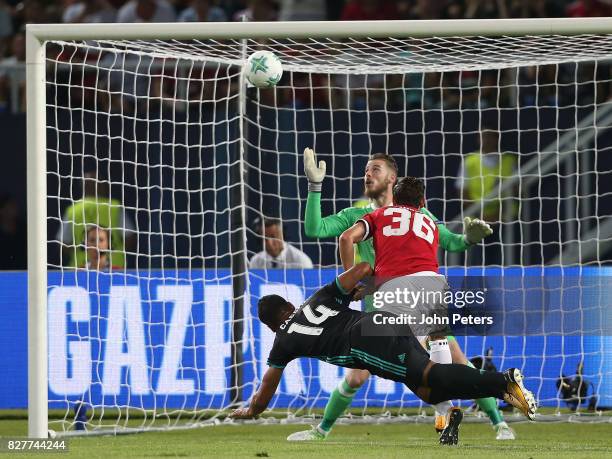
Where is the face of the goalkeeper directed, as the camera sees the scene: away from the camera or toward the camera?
toward the camera

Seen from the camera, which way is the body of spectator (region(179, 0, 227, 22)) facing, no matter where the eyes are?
toward the camera

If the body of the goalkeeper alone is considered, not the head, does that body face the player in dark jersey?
yes

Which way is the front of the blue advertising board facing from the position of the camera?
facing the viewer

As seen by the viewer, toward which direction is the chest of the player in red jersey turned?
away from the camera

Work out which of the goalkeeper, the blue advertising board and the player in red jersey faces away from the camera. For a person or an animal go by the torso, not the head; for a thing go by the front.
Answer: the player in red jersey

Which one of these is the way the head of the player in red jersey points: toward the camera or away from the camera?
away from the camera

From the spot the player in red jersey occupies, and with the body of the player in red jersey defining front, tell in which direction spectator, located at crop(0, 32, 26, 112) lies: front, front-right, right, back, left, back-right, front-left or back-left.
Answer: front-left

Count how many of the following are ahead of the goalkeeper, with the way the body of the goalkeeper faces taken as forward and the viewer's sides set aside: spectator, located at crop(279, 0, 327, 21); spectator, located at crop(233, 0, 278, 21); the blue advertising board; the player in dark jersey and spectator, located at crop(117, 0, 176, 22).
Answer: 1

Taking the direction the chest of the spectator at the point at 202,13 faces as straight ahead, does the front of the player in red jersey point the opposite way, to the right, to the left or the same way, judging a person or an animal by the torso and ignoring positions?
the opposite way

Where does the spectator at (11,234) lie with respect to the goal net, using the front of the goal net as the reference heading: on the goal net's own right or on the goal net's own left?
on the goal net's own right

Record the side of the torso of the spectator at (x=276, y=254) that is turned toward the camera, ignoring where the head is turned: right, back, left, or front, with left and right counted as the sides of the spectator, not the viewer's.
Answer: front
